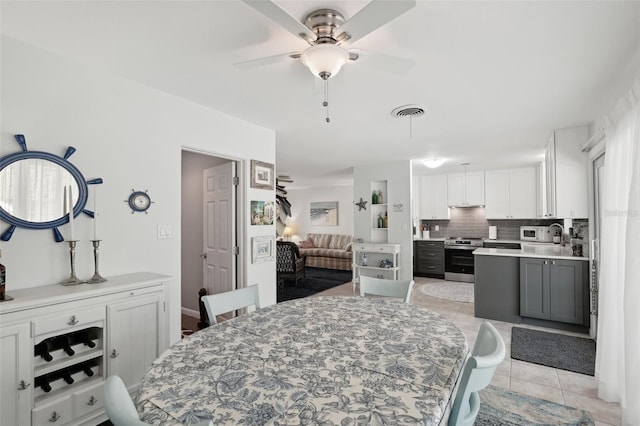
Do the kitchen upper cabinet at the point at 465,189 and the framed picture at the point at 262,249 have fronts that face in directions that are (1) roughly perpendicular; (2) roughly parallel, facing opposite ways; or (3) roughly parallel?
roughly perpendicular

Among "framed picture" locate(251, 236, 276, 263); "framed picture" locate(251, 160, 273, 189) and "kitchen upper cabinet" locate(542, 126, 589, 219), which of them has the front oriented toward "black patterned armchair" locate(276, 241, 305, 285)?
the kitchen upper cabinet

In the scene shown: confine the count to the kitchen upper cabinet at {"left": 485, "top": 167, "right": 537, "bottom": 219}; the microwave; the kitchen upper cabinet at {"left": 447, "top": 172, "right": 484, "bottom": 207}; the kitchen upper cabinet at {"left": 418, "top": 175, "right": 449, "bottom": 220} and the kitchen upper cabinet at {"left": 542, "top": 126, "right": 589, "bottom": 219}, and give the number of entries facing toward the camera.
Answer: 4

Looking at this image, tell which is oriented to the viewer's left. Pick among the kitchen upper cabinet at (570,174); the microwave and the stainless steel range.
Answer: the kitchen upper cabinet

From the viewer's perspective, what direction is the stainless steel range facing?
toward the camera

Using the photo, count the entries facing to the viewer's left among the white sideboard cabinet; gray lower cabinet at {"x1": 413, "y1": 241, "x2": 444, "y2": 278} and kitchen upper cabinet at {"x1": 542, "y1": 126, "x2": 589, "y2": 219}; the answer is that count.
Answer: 1

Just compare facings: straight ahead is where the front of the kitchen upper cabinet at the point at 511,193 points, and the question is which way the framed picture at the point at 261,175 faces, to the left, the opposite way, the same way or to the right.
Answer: to the left

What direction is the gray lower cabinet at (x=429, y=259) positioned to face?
toward the camera

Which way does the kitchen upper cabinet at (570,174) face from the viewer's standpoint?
to the viewer's left

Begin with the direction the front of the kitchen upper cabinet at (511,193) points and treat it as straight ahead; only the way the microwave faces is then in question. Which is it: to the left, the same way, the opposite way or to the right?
the same way

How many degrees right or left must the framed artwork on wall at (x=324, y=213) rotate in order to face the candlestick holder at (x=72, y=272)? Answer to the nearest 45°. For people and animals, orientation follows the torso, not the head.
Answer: approximately 45° to its left

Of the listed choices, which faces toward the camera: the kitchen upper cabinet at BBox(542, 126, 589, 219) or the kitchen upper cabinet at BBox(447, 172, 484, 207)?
the kitchen upper cabinet at BBox(447, 172, 484, 207)

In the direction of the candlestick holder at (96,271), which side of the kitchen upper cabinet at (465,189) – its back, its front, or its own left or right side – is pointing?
front

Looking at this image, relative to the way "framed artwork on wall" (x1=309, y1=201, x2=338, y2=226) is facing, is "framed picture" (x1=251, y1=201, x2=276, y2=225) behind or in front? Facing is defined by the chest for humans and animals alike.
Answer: in front

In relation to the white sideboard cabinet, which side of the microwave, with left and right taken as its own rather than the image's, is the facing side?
front

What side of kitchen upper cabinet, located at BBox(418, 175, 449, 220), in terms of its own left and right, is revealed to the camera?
front

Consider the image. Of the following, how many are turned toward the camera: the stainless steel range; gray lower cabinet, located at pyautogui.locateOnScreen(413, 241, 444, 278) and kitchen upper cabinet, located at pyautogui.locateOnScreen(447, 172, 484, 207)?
3
